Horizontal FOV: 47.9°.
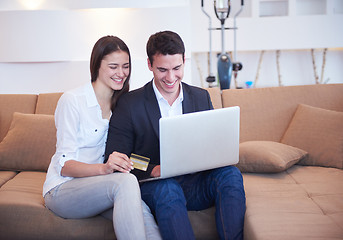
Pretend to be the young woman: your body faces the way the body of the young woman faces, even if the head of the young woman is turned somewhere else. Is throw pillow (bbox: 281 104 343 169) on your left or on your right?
on your left

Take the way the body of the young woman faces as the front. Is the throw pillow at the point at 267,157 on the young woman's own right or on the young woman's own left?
on the young woman's own left

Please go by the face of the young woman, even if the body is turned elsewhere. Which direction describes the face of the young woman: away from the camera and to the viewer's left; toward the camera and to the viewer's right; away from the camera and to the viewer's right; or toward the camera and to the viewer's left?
toward the camera and to the viewer's right

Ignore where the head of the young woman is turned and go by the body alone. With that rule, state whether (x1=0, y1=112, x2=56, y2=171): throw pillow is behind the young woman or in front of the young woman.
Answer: behind

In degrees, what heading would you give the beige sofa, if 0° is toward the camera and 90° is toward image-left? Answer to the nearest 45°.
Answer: approximately 0°

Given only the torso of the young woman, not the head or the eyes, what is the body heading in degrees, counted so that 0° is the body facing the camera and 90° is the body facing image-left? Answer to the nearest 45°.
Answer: approximately 315°
